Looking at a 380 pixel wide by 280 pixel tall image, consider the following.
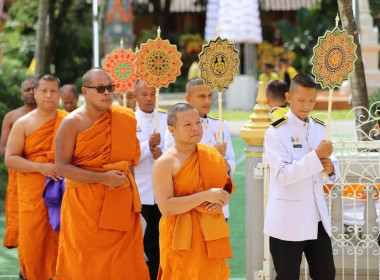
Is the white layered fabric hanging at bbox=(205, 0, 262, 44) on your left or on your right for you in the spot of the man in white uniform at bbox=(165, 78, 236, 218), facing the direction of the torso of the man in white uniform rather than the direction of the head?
on your left

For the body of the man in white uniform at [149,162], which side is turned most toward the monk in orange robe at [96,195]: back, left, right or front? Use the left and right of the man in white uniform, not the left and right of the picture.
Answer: right

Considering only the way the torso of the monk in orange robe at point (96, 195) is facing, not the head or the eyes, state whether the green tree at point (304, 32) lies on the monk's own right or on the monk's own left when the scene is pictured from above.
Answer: on the monk's own left

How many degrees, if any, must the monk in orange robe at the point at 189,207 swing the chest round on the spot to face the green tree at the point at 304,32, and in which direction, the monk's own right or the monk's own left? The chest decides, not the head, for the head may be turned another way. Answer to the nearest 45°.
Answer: approximately 135° to the monk's own left

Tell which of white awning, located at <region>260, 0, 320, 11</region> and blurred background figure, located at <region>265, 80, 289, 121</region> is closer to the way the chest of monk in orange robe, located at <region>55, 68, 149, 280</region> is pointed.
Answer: the blurred background figure
